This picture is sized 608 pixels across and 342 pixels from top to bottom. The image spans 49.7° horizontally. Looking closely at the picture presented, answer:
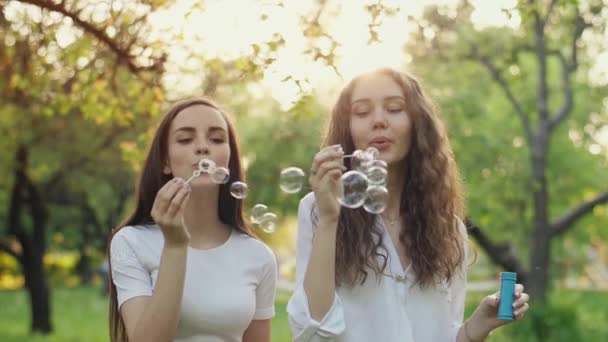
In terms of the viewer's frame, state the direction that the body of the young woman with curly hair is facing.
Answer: toward the camera
